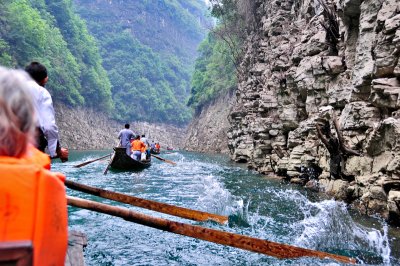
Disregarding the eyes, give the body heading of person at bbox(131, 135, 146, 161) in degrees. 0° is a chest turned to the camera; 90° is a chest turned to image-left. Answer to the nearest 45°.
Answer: approximately 180°

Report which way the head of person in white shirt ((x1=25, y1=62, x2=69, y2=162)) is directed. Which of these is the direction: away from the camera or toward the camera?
away from the camera

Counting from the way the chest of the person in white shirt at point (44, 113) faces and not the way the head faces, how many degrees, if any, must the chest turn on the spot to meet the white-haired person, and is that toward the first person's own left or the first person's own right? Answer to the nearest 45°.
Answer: approximately 135° to the first person's own right

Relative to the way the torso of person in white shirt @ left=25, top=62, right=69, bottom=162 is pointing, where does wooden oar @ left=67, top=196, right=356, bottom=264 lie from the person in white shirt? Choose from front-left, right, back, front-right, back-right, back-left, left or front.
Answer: right

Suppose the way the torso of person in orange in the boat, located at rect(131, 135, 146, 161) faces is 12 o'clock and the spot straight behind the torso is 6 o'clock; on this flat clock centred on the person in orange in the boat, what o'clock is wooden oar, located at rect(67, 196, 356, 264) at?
The wooden oar is roughly at 6 o'clock from the person in orange in the boat.

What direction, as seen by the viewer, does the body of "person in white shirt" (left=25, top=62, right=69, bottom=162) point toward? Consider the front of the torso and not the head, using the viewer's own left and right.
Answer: facing away from the viewer and to the right of the viewer

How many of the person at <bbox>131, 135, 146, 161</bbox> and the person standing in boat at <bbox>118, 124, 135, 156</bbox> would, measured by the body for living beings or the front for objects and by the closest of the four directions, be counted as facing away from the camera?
2

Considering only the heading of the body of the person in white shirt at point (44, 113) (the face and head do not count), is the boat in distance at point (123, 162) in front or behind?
in front

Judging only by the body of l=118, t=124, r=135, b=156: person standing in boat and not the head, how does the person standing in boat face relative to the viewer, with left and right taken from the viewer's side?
facing away from the viewer
